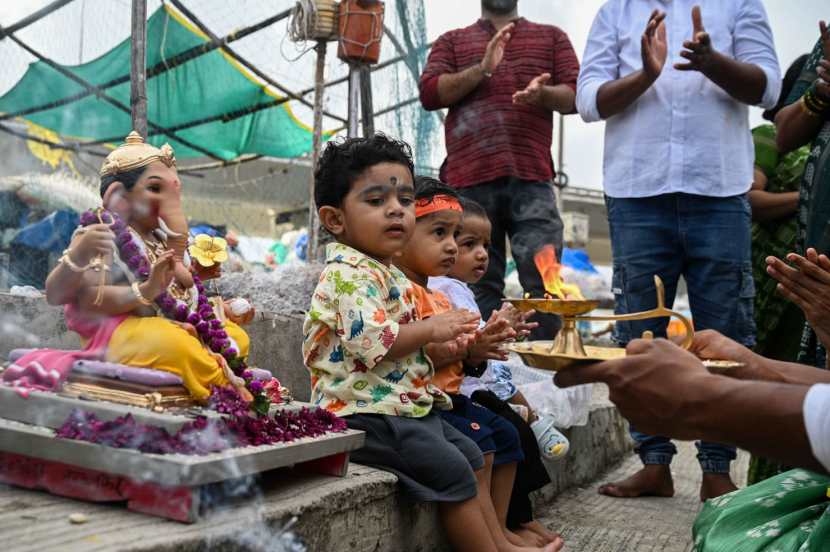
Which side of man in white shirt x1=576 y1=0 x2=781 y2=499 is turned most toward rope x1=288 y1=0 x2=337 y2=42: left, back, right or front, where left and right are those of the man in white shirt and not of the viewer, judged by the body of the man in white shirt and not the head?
right

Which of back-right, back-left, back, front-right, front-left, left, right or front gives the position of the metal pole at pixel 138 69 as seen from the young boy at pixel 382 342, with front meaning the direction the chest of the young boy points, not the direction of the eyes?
back

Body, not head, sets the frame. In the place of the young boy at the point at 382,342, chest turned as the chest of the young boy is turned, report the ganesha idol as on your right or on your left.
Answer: on your right

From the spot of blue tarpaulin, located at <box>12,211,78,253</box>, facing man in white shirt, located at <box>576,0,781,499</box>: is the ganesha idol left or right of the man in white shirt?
right
